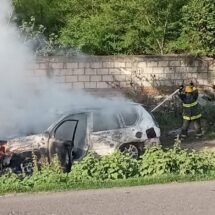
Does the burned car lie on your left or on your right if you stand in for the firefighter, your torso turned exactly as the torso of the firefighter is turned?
on your left

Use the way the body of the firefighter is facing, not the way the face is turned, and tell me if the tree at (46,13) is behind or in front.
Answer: in front

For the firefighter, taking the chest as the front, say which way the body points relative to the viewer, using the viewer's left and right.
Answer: facing away from the viewer and to the left of the viewer

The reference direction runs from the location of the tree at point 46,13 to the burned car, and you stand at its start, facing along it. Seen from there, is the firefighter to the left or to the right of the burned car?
left
